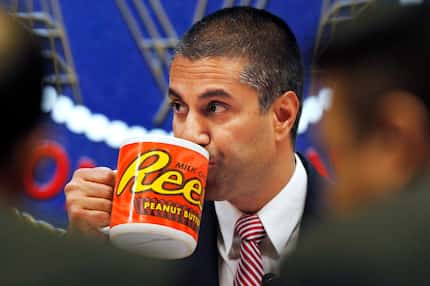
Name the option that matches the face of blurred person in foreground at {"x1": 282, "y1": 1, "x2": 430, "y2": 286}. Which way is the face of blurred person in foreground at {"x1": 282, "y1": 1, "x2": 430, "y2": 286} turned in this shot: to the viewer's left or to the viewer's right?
to the viewer's left

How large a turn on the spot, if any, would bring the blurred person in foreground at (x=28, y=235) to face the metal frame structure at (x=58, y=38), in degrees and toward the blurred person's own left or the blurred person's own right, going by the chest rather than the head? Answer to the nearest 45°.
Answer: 0° — they already face it

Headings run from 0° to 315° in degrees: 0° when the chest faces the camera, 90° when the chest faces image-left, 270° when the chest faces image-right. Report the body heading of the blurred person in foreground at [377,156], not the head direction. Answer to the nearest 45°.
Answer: approximately 135°

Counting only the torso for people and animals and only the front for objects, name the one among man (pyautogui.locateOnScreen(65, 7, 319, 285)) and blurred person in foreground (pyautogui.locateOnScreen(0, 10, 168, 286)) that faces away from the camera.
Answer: the blurred person in foreground

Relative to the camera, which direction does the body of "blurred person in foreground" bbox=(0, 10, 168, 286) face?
away from the camera

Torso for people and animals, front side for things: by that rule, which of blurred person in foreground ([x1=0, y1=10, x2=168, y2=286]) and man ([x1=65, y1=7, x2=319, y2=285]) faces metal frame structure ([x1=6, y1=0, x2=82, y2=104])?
the blurred person in foreground

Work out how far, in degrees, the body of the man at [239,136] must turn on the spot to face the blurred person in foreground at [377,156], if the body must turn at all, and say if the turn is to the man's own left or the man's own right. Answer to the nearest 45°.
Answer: approximately 45° to the man's own left

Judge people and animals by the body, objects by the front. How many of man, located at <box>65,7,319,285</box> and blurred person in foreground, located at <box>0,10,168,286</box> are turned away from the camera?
1
